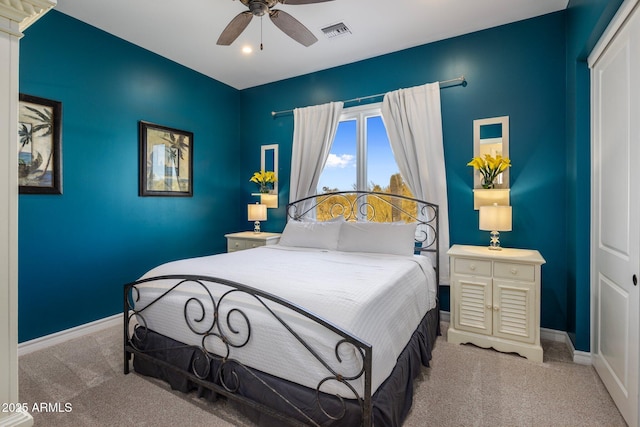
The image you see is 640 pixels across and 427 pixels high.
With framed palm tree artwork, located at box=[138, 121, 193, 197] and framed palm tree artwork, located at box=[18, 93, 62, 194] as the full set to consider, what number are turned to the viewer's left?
0

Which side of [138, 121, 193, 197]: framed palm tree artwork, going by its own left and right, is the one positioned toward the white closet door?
front

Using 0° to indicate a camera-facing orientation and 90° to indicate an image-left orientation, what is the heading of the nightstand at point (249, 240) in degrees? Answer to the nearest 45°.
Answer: approximately 45°

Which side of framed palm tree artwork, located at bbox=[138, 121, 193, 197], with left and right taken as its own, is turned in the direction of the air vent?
front

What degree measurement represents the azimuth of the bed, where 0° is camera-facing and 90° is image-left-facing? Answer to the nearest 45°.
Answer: approximately 45°

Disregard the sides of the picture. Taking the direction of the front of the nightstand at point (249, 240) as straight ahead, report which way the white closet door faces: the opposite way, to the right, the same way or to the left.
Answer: to the right

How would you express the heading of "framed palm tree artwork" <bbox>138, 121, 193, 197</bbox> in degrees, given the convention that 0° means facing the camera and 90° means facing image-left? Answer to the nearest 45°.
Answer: approximately 315°

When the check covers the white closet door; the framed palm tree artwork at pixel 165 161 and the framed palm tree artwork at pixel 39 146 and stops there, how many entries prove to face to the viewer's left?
1

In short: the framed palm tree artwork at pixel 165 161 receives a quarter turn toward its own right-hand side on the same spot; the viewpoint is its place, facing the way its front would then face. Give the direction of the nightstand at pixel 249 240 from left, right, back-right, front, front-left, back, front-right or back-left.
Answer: back-left

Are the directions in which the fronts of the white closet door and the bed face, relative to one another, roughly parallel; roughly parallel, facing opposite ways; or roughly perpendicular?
roughly perpendicular
